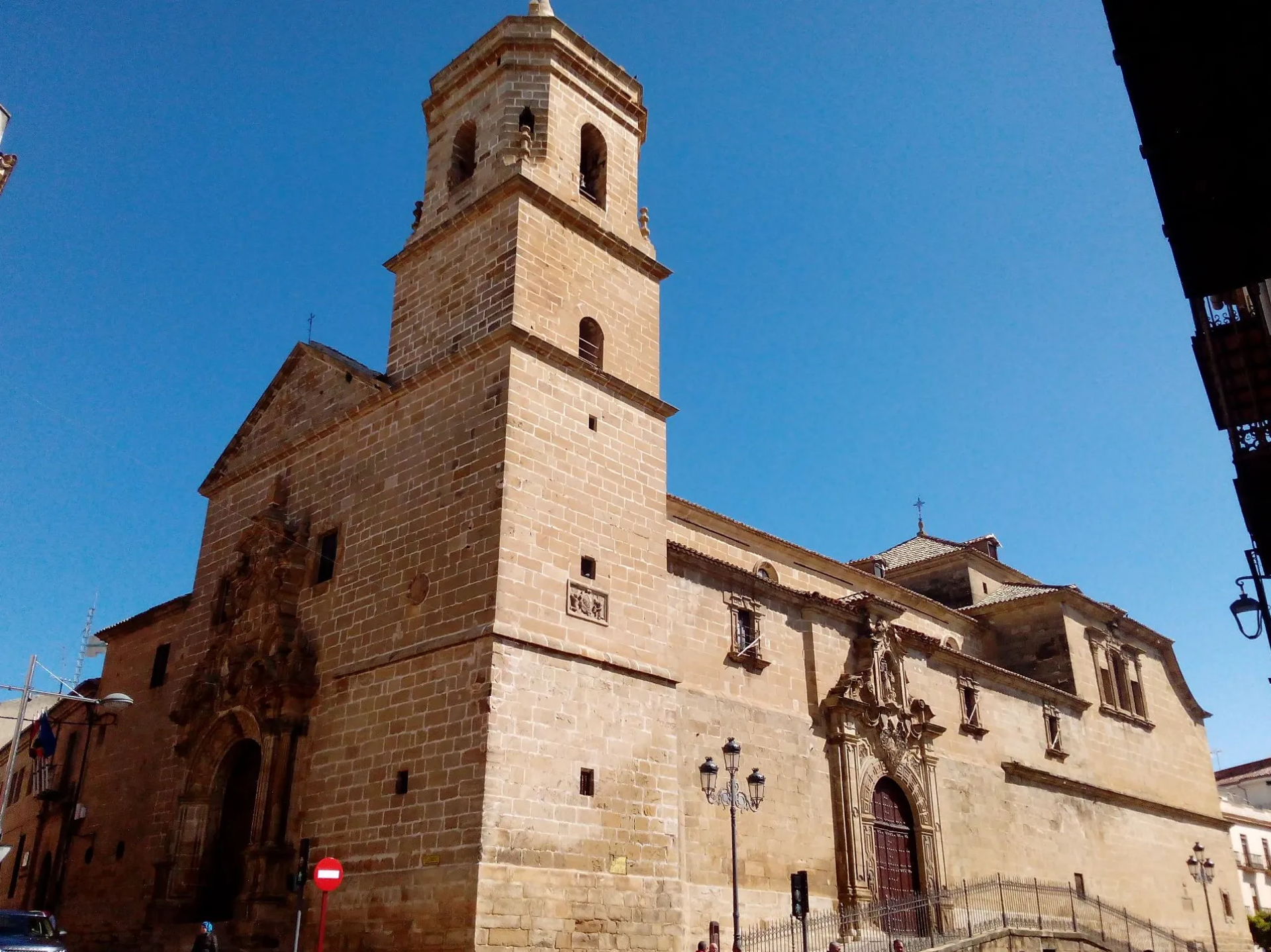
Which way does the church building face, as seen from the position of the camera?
facing the viewer and to the left of the viewer

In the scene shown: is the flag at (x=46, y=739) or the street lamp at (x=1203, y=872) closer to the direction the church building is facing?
the flag

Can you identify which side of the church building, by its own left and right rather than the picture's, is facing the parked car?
front

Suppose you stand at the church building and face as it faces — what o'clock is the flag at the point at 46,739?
The flag is roughly at 2 o'clock from the church building.

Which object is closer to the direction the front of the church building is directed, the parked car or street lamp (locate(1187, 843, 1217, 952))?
the parked car

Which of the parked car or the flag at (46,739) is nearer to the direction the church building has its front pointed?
the parked car
